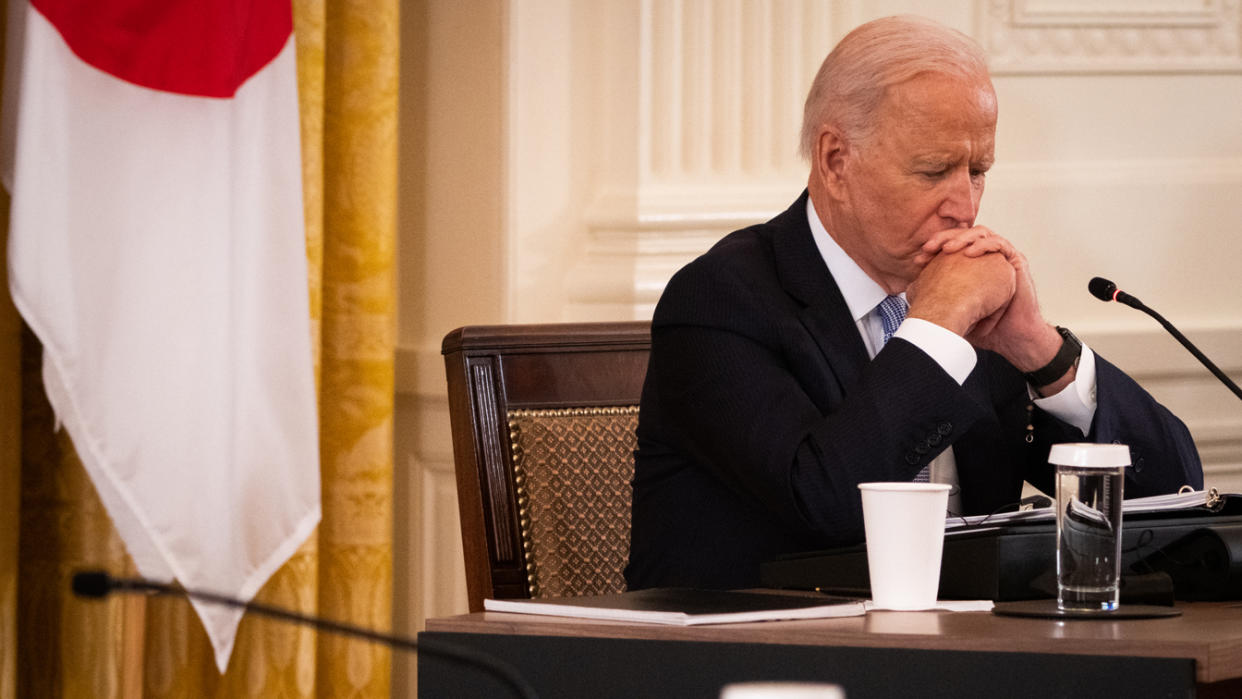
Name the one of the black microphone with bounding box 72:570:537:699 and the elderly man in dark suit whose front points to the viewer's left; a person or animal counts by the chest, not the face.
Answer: the black microphone

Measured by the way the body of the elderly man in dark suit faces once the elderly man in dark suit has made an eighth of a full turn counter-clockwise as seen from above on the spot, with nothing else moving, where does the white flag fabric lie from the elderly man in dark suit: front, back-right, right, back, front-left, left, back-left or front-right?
back

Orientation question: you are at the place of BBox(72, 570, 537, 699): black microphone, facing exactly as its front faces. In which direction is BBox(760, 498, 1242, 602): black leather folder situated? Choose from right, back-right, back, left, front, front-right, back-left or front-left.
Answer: back-right

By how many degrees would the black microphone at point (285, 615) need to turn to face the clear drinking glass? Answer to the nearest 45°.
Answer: approximately 135° to its right

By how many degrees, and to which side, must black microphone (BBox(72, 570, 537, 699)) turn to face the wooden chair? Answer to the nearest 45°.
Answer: approximately 90° to its right

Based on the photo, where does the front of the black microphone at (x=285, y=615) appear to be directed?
to the viewer's left

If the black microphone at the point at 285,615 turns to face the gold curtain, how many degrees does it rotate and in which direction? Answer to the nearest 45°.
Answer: approximately 90° to its right

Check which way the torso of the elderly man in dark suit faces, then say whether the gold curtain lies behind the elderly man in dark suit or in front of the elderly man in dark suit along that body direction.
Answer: behind

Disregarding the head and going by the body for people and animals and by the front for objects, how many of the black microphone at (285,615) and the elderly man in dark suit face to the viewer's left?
1

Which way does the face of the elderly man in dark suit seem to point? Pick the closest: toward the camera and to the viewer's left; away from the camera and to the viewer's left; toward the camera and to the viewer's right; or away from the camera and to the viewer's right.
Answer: toward the camera and to the viewer's right

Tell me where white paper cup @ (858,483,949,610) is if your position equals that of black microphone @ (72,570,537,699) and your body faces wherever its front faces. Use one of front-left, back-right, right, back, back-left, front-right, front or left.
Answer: back-right

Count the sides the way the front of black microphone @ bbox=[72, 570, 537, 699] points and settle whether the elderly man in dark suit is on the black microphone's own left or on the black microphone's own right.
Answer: on the black microphone's own right
